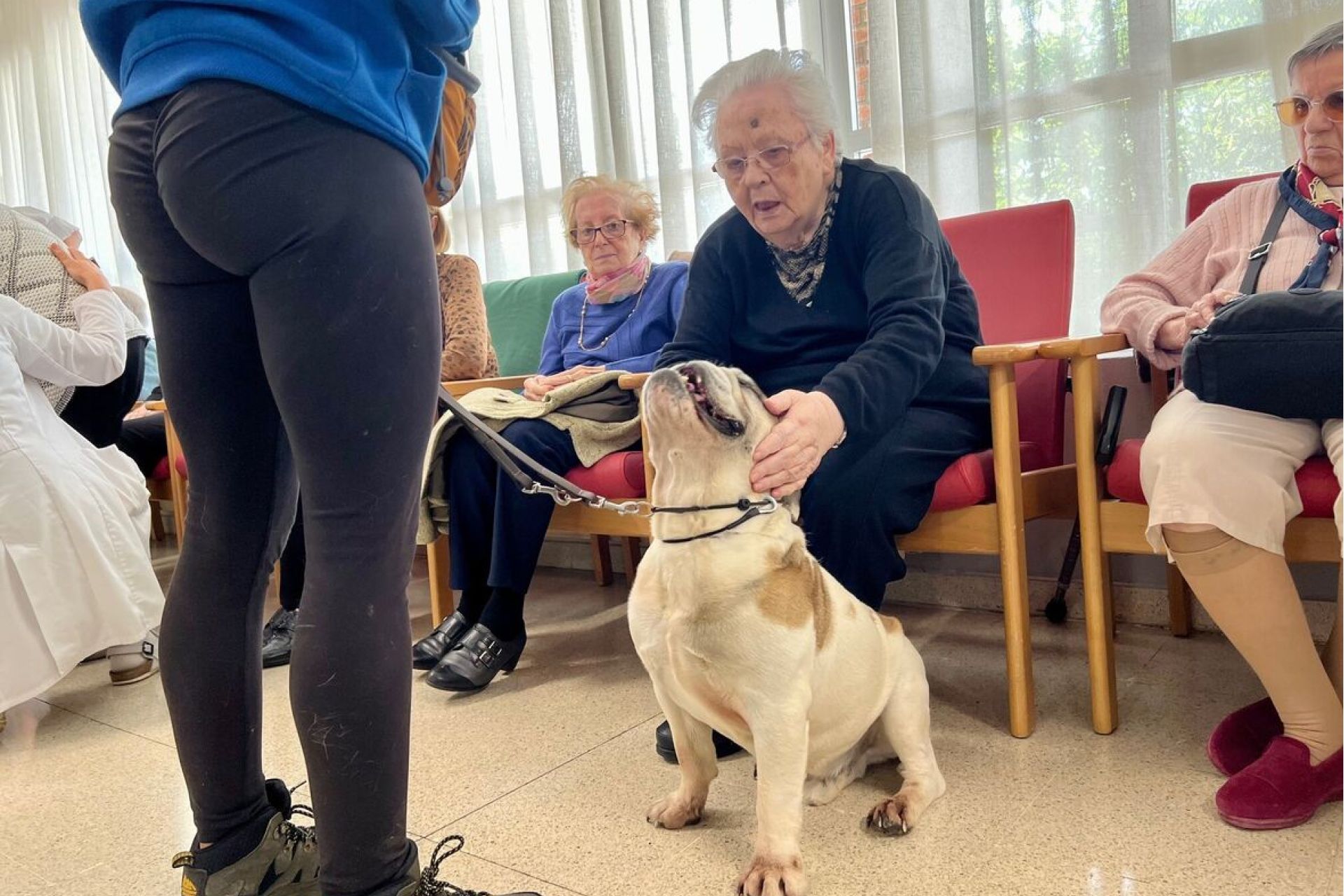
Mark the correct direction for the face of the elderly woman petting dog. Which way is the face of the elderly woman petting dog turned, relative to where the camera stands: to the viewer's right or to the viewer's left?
to the viewer's left

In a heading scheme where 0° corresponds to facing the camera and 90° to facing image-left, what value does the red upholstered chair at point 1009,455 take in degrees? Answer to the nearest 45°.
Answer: approximately 45°

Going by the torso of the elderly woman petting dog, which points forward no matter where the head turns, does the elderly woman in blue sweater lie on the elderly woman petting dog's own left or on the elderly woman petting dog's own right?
on the elderly woman petting dog's own right

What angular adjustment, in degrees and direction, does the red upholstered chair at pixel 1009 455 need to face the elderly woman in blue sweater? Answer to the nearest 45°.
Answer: approximately 45° to its right

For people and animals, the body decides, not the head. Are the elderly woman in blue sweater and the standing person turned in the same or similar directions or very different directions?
very different directions

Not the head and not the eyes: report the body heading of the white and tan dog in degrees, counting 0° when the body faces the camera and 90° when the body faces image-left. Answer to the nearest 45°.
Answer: approximately 45°
